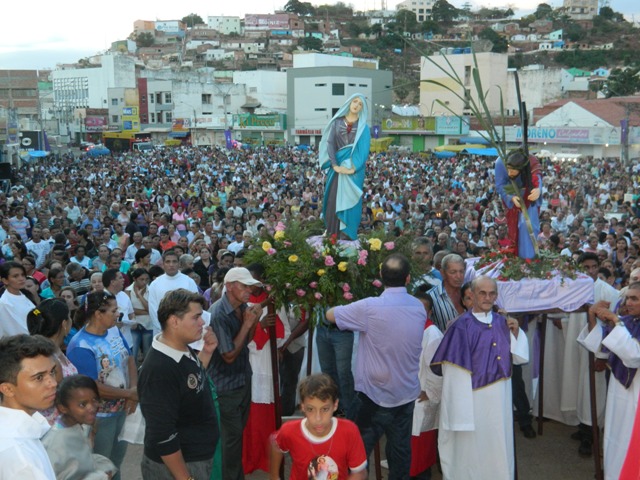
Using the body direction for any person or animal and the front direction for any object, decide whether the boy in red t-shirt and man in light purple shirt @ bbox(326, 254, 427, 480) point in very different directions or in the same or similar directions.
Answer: very different directions

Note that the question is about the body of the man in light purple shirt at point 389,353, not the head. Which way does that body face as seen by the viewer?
away from the camera

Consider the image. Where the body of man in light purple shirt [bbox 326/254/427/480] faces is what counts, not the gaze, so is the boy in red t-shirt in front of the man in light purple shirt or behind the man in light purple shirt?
behind

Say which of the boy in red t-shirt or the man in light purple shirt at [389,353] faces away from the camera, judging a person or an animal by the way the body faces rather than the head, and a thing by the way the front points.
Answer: the man in light purple shirt

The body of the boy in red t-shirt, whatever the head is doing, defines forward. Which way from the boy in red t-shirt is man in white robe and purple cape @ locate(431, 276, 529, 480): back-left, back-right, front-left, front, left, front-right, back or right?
back-left

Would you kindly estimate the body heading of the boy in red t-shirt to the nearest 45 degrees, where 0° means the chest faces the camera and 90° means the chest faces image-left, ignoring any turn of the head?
approximately 0°

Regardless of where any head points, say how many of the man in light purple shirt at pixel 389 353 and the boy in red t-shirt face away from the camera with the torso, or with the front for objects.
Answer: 1

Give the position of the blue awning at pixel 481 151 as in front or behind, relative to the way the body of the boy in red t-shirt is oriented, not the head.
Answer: behind

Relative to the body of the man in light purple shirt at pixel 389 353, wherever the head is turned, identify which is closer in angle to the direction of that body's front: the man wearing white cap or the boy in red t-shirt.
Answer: the man wearing white cap

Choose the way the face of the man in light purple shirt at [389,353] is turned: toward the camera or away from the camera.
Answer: away from the camera

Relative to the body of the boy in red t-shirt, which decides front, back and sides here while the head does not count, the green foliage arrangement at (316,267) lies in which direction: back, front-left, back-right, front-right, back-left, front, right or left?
back

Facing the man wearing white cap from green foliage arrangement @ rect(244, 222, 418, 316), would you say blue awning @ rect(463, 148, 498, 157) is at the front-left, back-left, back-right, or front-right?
back-right

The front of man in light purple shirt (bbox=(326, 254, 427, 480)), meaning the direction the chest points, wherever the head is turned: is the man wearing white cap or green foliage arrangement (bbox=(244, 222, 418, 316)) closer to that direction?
the green foliage arrangement

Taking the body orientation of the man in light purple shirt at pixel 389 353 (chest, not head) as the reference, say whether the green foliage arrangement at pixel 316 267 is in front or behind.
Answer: in front
